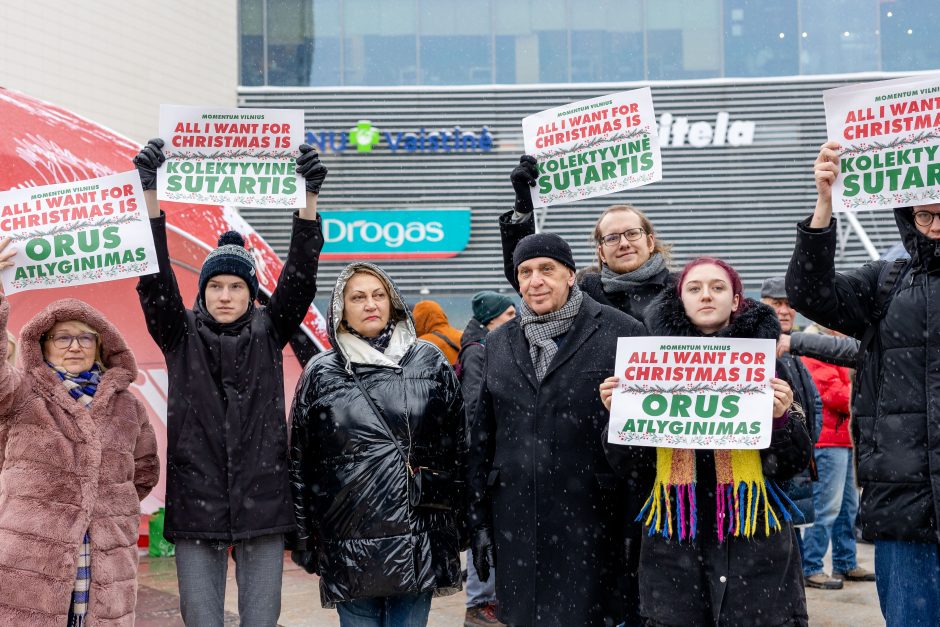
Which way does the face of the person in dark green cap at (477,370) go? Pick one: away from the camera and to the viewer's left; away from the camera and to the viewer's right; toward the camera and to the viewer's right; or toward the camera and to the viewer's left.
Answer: toward the camera and to the viewer's right

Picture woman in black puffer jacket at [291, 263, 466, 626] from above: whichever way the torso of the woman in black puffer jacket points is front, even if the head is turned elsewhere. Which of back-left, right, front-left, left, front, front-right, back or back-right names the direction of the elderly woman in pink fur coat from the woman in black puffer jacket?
right

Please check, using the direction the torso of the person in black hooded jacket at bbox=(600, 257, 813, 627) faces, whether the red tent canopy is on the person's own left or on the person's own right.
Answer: on the person's own right

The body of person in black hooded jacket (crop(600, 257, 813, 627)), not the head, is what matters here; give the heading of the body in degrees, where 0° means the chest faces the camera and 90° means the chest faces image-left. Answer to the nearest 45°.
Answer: approximately 0°

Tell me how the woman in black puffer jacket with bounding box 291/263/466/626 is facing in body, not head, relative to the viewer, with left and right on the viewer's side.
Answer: facing the viewer

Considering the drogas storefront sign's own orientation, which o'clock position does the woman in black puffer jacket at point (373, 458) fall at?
The woman in black puffer jacket is roughly at 12 o'clock from the drogas storefront sign.

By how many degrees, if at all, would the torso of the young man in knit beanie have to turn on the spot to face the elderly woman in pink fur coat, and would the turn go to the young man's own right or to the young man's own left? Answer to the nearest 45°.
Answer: approximately 90° to the young man's own right
